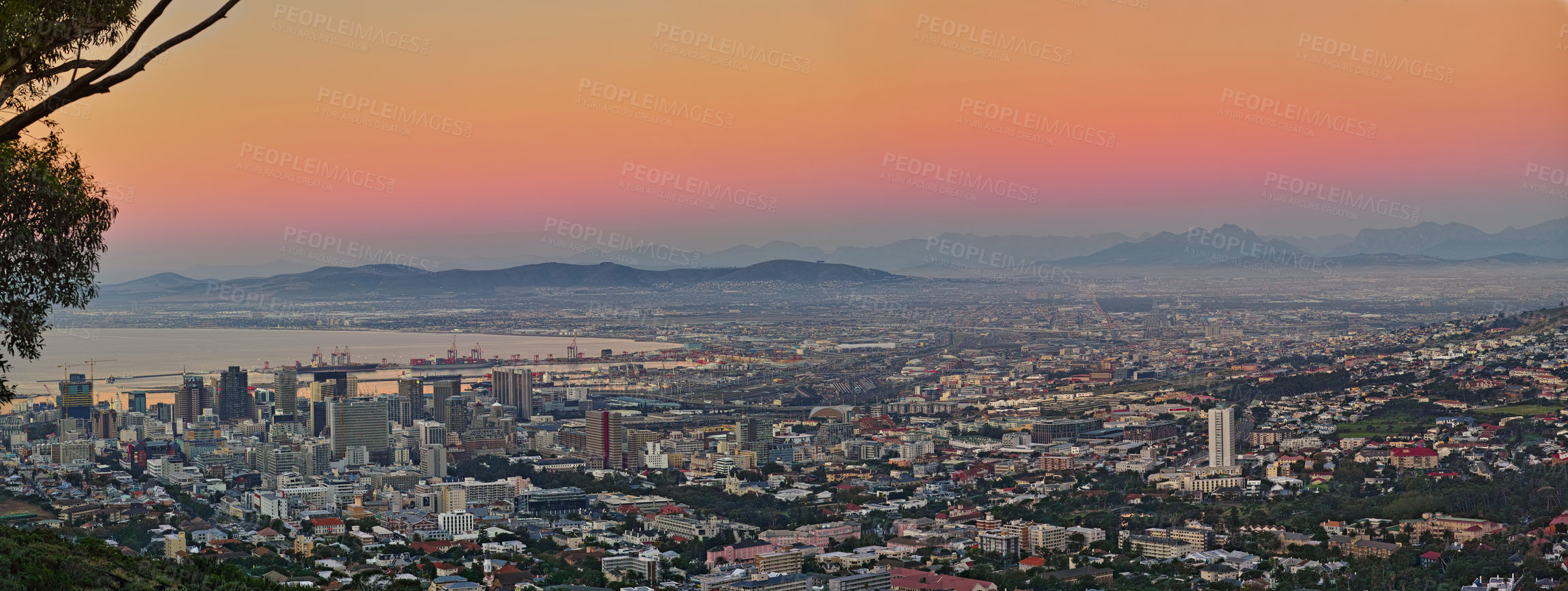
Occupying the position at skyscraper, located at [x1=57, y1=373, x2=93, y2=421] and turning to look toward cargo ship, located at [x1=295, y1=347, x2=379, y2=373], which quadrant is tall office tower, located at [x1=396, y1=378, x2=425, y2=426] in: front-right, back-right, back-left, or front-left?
front-right

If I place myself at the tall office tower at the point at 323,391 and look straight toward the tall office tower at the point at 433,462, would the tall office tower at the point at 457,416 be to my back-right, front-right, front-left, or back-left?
front-left

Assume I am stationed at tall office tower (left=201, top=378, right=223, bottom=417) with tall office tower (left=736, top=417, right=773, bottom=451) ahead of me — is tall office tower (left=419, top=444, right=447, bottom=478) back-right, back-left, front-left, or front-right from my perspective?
front-right
